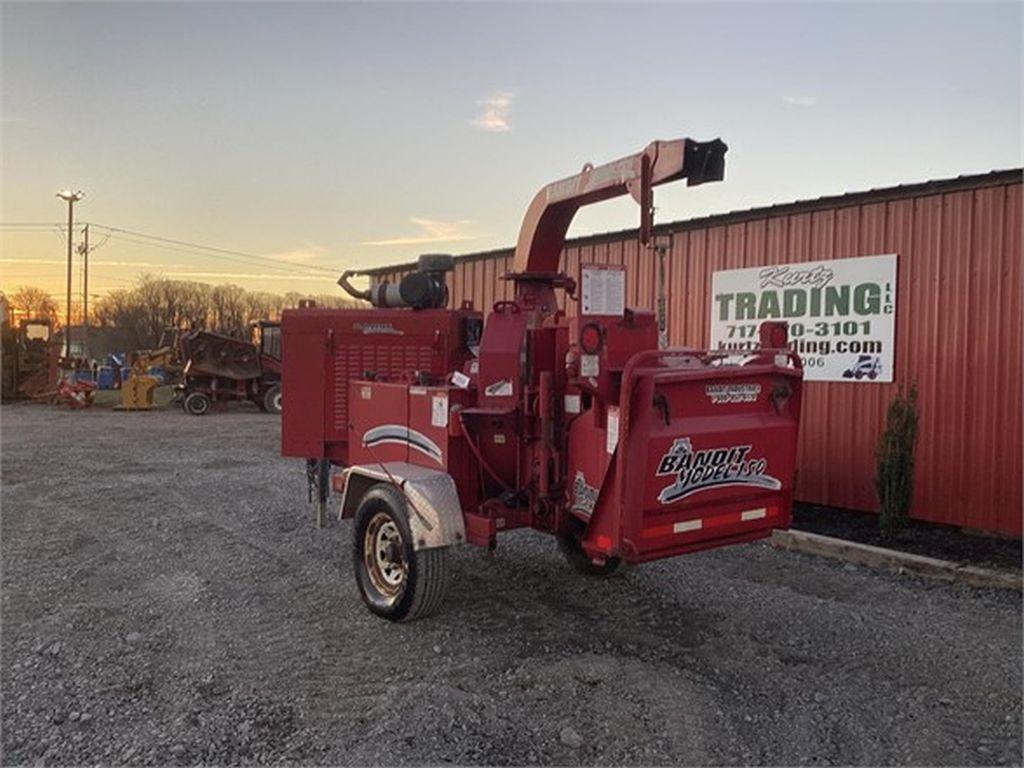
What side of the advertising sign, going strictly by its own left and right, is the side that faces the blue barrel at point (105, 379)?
right

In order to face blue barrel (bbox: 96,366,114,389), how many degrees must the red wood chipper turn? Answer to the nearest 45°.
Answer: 0° — it already faces it

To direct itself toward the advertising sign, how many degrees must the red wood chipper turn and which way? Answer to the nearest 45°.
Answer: approximately 90° to its right

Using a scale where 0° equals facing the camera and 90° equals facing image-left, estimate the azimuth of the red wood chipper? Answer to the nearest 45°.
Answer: approximately 135°

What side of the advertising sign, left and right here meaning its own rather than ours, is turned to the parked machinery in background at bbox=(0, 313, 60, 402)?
right

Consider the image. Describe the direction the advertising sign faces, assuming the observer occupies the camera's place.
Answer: facing the viewer and to the left of the viewer

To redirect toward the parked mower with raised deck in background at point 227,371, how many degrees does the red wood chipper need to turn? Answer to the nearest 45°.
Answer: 0° — it already faces it

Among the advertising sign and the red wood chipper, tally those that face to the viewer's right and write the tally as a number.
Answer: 0

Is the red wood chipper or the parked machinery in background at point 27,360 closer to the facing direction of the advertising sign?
the red wood chipper

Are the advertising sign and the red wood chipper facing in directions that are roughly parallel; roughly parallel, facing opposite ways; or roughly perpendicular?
roughly perpendicular

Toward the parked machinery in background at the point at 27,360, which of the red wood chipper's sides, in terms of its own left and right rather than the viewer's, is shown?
front

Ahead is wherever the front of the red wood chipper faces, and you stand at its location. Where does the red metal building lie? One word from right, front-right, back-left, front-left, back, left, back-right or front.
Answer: right
